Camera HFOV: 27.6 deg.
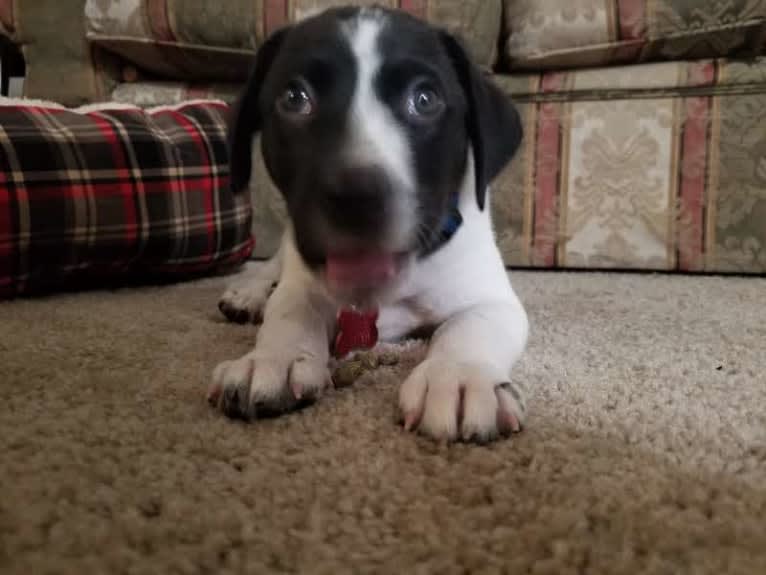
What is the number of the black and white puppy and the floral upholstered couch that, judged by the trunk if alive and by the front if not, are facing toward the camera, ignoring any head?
2

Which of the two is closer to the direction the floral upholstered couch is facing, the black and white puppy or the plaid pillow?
the black and white puppy

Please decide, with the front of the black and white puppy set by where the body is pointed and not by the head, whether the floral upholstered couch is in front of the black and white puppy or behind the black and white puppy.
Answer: behind

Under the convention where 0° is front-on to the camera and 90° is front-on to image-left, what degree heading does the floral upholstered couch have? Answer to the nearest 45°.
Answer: approximately 0°

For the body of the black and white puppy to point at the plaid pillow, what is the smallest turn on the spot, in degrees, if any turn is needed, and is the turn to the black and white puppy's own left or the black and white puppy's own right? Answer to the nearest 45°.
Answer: approximately 135° to the black and white puppy's own right
